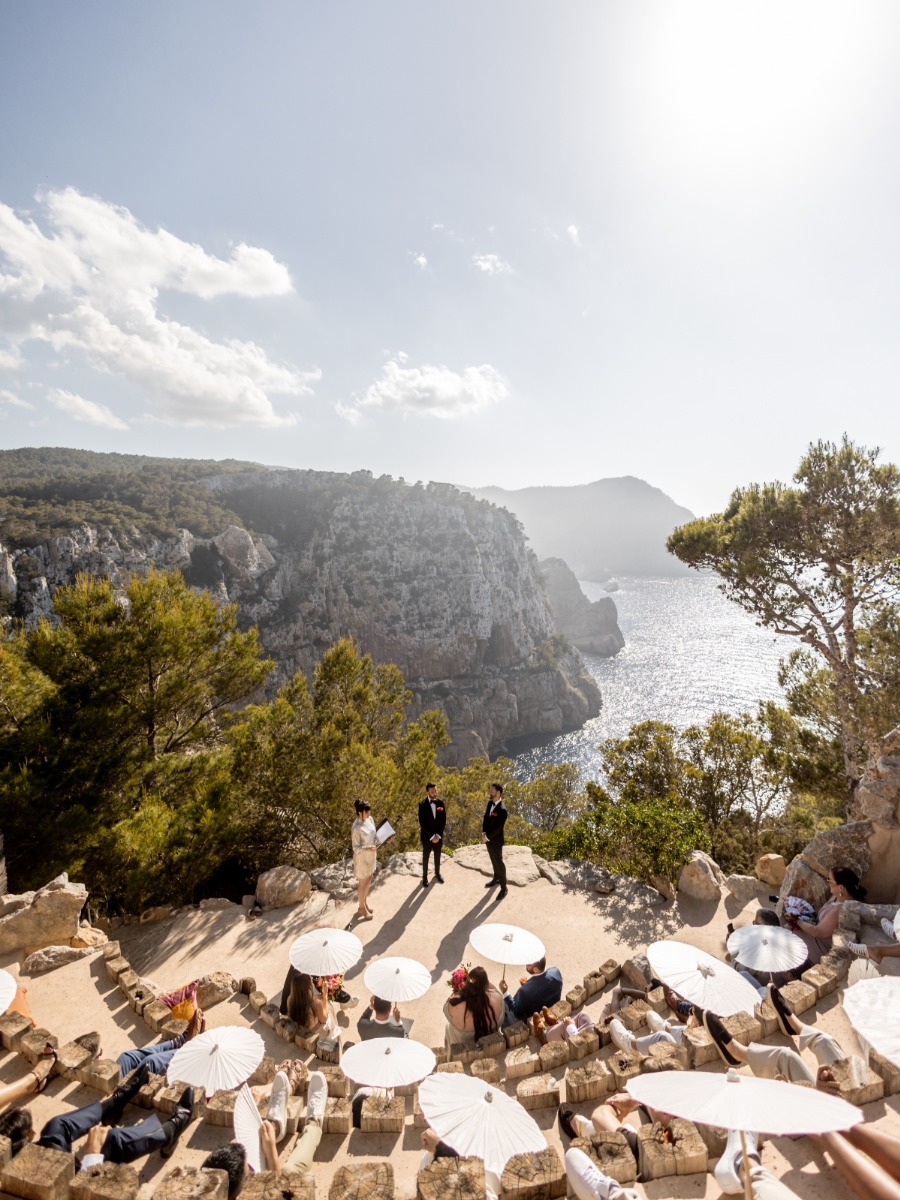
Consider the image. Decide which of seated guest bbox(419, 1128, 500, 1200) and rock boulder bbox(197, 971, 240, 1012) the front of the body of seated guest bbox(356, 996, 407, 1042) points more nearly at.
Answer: the rock boulder

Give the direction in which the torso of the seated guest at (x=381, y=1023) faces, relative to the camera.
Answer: away from the camera

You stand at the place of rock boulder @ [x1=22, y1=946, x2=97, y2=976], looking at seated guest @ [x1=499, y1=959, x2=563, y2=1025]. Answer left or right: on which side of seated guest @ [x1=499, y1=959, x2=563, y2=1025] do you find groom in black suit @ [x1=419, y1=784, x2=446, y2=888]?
left

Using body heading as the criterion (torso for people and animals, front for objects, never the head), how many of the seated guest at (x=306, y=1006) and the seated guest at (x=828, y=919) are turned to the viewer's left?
1

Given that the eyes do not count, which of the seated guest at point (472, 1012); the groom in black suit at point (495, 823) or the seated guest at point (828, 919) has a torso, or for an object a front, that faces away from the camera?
the seated guest at point (472, 1012)

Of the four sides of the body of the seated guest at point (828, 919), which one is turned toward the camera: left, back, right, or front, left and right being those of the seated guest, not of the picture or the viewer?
left

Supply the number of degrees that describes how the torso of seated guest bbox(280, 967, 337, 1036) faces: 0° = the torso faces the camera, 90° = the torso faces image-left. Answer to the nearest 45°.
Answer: approximately 225°

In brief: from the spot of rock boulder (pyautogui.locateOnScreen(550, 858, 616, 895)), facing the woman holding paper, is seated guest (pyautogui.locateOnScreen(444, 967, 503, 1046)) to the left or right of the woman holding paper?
left

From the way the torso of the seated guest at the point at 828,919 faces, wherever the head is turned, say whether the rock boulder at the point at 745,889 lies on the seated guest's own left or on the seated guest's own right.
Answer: on the seated guest's own right

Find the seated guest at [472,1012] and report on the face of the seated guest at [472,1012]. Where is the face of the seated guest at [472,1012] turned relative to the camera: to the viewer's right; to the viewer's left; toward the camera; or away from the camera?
away from the camera

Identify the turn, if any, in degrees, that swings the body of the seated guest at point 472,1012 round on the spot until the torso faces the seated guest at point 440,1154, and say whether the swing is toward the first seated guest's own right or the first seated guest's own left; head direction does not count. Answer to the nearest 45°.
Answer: approximately 180°

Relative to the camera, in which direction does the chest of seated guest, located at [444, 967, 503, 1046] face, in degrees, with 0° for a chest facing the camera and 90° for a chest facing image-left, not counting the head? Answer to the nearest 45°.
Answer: approximately 180°

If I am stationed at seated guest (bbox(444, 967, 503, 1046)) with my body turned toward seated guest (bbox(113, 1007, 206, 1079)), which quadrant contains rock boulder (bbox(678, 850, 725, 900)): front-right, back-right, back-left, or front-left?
back-right
